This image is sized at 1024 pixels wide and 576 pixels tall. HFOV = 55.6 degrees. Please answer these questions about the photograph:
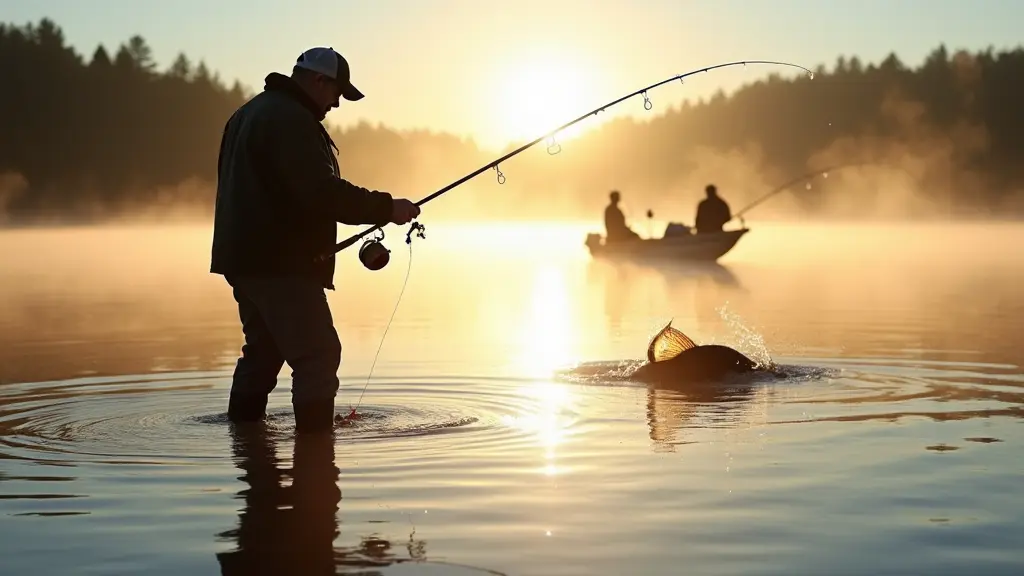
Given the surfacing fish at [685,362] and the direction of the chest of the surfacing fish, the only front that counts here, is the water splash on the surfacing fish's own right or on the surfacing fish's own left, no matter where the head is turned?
on the surfacing fish's own left

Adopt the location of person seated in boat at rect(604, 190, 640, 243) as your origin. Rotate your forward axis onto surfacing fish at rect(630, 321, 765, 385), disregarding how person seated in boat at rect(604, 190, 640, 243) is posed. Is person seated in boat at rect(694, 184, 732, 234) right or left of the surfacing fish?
left

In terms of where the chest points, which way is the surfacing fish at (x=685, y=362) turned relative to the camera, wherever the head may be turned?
to the viewer's right

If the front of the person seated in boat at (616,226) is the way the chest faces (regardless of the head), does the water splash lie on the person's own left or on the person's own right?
on the person's own right
